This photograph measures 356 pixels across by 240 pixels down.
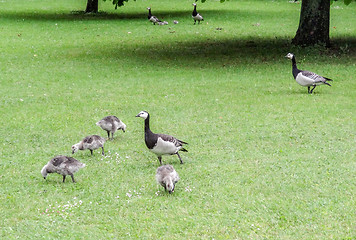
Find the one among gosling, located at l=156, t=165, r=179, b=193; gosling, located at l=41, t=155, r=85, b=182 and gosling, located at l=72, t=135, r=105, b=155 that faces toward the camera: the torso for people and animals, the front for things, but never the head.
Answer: gosling, located at l=156, t=165, r=179, b=193

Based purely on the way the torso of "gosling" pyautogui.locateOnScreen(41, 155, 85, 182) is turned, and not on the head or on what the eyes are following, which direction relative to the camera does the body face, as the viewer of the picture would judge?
to the viewer's left

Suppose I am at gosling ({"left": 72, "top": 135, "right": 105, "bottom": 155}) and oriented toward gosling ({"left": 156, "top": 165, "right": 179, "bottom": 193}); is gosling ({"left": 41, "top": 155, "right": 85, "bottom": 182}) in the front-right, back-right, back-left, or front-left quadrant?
front-right

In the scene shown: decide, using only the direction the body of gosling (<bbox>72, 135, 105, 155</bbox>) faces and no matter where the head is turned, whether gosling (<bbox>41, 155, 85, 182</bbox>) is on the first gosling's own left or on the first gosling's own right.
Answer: on the first gosling's own left

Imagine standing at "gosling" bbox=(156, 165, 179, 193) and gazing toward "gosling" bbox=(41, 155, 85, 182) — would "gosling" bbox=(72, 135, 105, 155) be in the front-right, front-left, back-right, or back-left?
front-right

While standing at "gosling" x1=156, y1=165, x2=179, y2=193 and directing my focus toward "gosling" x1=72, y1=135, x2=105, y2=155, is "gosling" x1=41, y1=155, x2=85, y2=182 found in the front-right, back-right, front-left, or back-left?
front-left

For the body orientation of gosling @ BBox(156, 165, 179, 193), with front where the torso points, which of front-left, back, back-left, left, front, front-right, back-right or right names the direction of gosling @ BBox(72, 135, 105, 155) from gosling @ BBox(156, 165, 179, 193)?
back-right

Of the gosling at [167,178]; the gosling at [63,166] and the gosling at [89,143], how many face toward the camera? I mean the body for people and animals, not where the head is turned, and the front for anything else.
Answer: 1

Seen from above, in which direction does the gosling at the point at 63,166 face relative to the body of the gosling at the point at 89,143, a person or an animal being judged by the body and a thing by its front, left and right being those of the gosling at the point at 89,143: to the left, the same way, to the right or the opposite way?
the same way

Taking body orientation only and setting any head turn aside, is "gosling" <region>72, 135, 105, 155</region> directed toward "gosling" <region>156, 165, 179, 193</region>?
no

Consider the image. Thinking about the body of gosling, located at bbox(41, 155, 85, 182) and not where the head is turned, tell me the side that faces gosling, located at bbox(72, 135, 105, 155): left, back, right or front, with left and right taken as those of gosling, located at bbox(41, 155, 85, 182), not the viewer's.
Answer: right

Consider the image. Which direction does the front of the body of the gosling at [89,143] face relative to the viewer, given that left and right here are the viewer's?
facing to the left of the viewer

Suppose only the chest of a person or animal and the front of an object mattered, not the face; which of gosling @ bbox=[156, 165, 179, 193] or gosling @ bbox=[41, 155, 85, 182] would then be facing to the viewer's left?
gosling @ bbox=[41, 155, 85, 182]

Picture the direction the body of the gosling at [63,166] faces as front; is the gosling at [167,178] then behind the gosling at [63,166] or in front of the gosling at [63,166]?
behind

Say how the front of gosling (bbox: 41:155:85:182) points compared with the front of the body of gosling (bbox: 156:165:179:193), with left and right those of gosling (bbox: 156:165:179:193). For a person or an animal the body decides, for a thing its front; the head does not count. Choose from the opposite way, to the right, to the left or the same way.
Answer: to the right

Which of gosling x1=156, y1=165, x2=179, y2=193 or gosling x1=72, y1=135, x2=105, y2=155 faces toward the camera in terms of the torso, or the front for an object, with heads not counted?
gosling x1=156, y1=165, x2=179, y2=193
